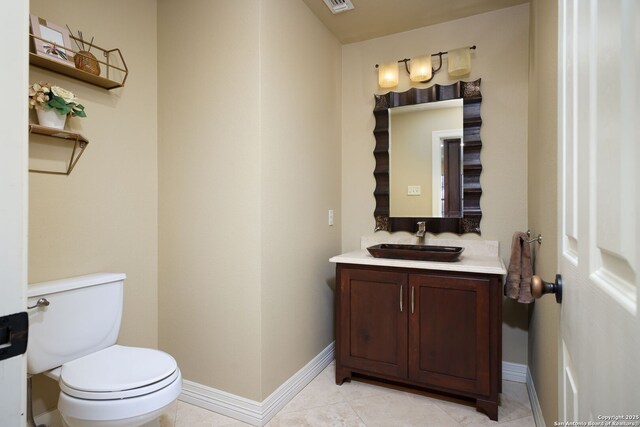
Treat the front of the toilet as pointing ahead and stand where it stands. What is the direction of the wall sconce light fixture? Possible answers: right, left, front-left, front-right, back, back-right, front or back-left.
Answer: front-left

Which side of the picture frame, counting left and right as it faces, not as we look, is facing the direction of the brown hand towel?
front

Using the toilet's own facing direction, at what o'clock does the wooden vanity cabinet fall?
The wooden vanity cabinet is roughly at 11 o'clock from the toilet.

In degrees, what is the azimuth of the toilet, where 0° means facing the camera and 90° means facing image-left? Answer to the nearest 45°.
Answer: approximately 315°

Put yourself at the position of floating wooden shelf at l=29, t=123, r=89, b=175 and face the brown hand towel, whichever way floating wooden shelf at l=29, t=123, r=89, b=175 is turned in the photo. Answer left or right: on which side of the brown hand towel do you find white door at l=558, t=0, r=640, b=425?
right

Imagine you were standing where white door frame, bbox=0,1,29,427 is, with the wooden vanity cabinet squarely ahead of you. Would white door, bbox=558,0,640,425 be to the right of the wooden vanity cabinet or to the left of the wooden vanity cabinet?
right

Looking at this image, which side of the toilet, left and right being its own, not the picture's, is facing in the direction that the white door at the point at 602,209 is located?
front

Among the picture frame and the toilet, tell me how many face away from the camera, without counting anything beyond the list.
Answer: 0

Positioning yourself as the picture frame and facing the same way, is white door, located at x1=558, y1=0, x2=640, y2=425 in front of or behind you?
in front
